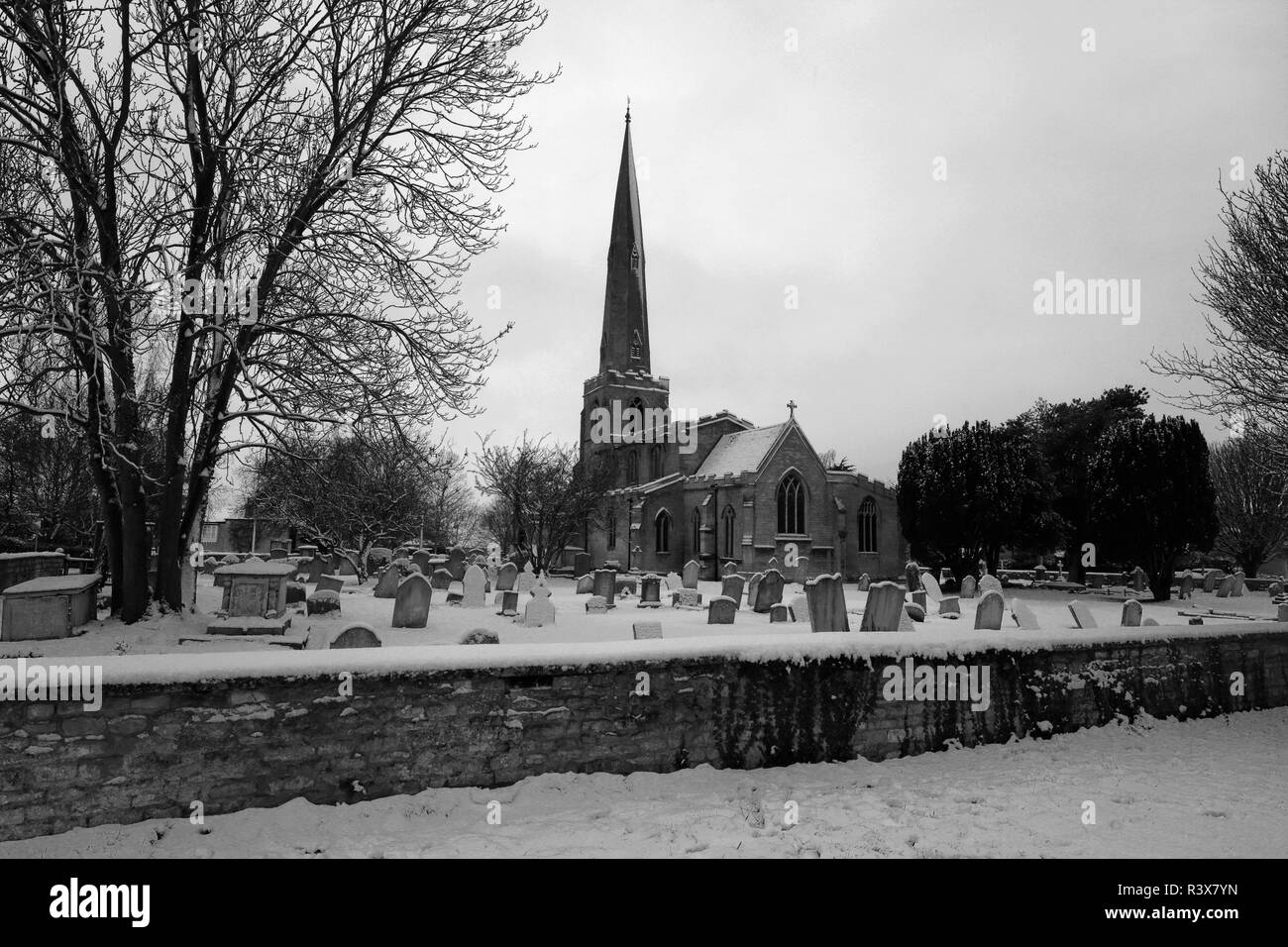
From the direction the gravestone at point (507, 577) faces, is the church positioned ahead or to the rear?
to the rear

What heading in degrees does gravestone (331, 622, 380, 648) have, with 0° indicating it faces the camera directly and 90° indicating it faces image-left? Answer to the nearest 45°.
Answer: approximately 0°

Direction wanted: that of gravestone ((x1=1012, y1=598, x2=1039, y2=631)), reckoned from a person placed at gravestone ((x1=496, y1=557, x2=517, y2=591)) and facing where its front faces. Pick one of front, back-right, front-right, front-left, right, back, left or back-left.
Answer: front-left

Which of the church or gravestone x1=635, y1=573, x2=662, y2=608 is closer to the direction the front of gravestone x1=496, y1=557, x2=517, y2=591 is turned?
the gravestone

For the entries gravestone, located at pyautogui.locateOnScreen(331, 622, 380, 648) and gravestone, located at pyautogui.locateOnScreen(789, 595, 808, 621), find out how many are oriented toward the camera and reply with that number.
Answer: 2
